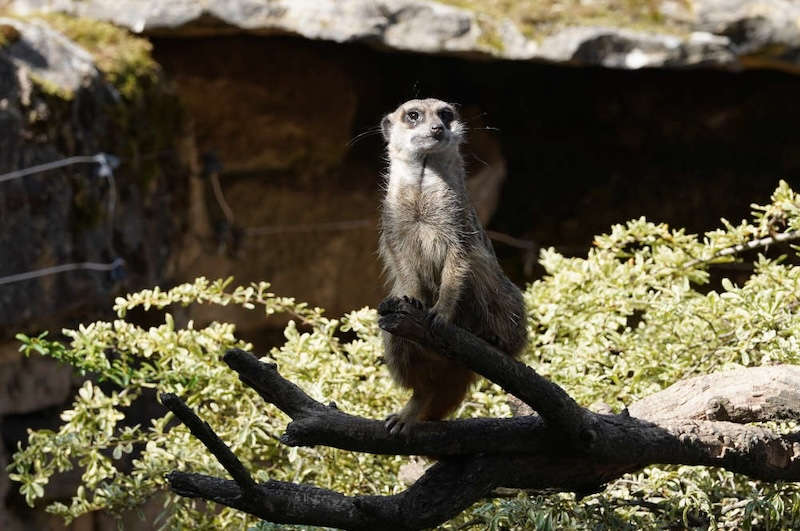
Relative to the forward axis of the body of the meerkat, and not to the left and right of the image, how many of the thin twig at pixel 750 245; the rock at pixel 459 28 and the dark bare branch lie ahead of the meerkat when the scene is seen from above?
1

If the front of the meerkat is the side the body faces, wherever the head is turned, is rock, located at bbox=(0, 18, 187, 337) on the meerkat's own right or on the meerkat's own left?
on the meerkat's own right

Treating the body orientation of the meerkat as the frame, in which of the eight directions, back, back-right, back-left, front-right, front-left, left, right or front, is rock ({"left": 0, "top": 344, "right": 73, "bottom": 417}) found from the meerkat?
right

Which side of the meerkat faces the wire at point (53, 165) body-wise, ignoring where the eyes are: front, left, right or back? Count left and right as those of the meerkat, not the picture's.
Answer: right

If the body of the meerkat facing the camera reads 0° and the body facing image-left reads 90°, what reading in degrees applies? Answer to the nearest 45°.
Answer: approximately 45°

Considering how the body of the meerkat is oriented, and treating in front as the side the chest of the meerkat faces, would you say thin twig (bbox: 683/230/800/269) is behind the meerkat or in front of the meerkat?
behind

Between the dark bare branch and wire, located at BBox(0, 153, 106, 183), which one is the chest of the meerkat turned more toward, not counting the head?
the dark bare branch

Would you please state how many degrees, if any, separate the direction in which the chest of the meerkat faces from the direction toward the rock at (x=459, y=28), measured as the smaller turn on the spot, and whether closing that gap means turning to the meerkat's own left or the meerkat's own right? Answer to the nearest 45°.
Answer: approximately 135° to the meerkat's own right

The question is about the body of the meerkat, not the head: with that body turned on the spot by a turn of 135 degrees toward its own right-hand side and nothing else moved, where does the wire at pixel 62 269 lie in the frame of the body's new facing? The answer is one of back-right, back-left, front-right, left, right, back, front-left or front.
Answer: front-left
